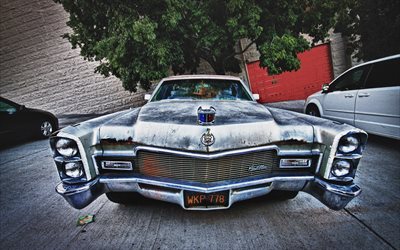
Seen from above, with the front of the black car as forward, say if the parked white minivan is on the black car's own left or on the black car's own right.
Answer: on the black car's own right

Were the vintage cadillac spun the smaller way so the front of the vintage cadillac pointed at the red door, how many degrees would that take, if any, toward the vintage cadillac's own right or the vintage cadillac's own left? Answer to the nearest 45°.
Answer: approximately 135° to the vintage cadillac's own left

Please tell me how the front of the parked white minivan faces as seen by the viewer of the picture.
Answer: facing away from the viewer and to the left of the viewer

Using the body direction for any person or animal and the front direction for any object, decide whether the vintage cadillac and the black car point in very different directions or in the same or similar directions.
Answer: very different directions

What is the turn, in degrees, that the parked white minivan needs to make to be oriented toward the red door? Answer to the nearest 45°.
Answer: approximately 45° to its right

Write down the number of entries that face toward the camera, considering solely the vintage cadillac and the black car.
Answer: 1

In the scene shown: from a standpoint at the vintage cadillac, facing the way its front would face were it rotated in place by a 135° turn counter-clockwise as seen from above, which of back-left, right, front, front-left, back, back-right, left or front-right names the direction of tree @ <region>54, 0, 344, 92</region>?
front-left

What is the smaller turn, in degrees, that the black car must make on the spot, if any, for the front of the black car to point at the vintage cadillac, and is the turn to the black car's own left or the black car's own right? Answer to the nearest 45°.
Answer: approximately 135° to the black car's own right

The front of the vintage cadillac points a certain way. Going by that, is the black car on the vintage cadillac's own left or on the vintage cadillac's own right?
on the vintage cadillac's own right

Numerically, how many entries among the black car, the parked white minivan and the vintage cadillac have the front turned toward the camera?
1

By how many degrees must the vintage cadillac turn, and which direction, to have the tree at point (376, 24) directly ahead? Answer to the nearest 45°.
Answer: approximately 135° to its left
